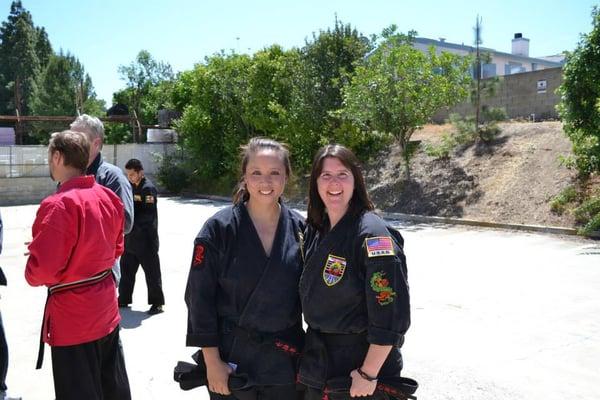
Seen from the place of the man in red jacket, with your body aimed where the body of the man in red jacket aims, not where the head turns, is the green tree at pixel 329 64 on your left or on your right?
on your right

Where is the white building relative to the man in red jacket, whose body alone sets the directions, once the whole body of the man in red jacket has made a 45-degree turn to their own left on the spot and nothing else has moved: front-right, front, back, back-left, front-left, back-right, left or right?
back-right

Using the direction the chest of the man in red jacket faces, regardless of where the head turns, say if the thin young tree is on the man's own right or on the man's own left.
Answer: on the man's own right

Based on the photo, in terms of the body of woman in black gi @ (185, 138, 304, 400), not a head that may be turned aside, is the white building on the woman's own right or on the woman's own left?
on the woman's own left

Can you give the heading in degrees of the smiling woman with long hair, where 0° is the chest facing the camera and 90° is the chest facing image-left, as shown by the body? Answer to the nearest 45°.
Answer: approximately 45°

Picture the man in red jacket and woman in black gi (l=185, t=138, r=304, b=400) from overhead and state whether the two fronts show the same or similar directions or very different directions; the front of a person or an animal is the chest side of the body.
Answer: very different directions

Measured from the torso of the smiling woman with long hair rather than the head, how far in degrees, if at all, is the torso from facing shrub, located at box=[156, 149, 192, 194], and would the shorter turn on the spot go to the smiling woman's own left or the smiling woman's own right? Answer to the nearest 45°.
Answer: approximately 135° to the smiling woman's own right
